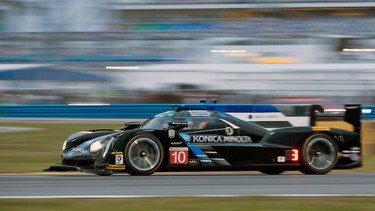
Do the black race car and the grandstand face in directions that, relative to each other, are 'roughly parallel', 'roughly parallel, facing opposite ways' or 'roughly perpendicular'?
roughly perpendicular

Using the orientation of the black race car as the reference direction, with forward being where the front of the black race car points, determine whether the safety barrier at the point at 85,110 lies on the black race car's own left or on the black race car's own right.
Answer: on the black race car's own right

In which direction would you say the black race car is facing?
to the viewer's left

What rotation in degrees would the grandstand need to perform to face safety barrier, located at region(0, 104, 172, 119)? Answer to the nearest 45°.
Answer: approximately 45° to its right

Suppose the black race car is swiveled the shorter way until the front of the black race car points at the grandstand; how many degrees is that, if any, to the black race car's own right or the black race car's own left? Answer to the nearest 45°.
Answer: approximately 90° to the black race car's own right

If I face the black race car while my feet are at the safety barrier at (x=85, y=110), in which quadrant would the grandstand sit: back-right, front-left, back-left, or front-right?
back-left

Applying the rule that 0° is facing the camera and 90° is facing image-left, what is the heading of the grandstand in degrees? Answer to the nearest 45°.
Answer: approximately 0°

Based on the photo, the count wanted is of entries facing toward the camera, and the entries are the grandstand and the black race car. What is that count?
1

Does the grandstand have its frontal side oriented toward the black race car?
yes
